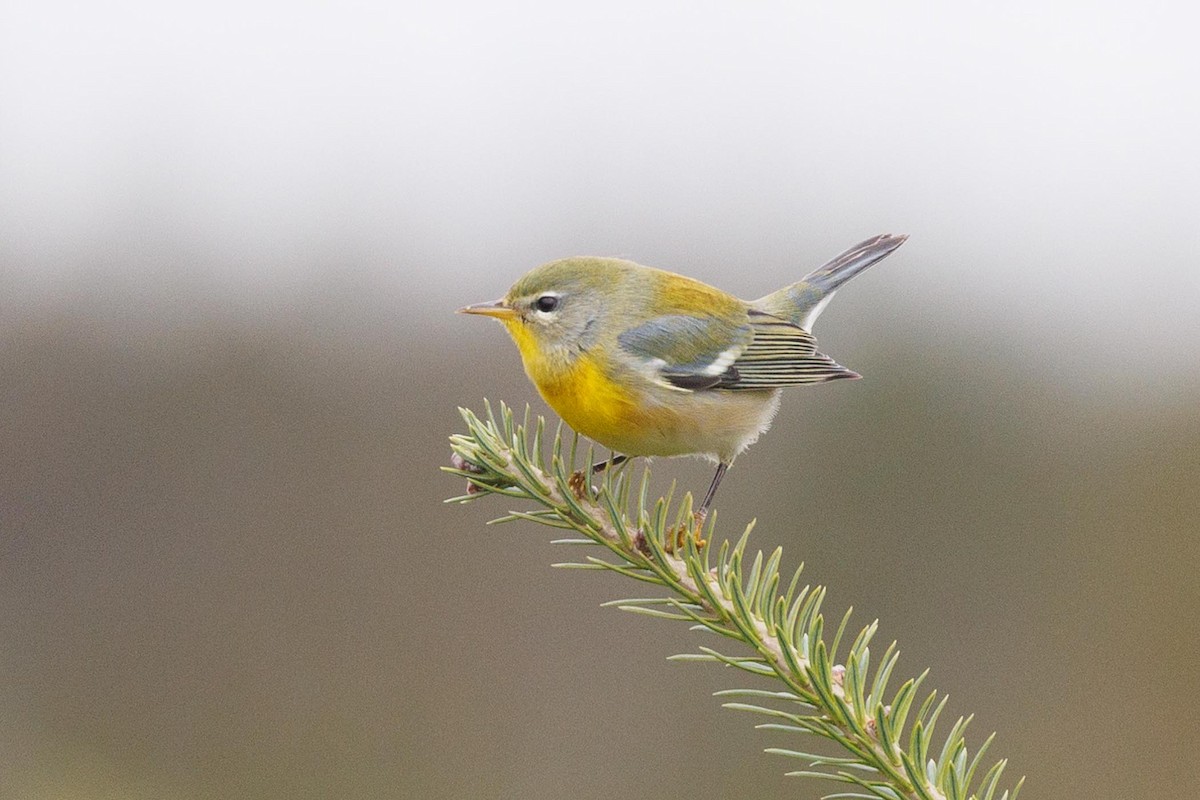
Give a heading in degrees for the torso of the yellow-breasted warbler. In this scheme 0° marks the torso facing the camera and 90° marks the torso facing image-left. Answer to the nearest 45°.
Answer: approximately 90°
